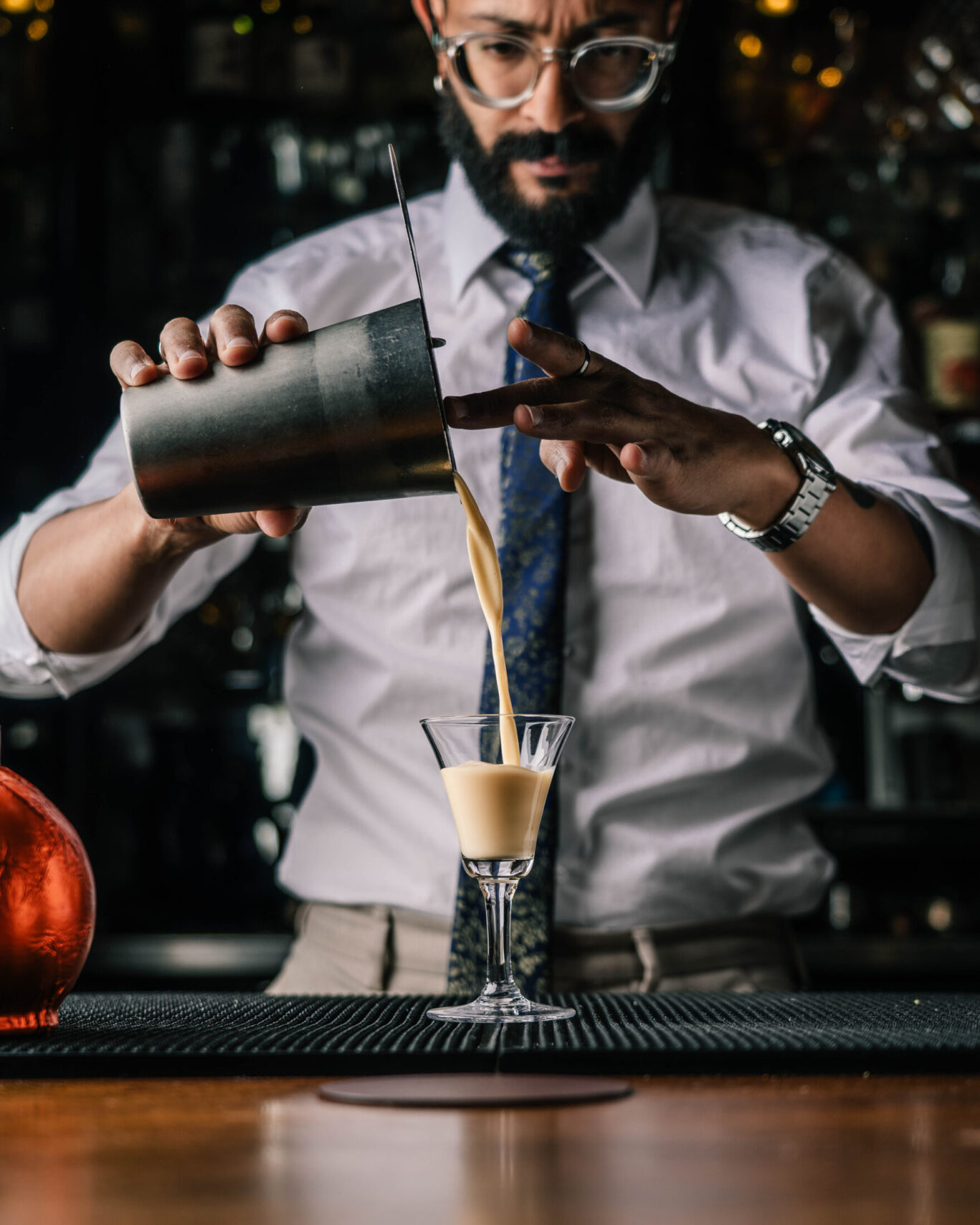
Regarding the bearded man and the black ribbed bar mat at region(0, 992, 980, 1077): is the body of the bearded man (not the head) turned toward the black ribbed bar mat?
yes

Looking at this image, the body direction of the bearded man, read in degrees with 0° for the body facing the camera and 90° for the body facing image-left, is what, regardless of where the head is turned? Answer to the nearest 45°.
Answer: approximately 0°

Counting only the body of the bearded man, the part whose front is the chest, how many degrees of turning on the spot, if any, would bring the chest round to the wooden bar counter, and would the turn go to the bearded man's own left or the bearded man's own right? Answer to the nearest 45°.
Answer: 0° — they already face it
